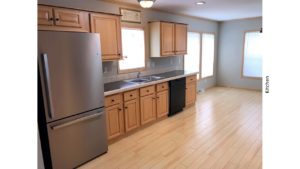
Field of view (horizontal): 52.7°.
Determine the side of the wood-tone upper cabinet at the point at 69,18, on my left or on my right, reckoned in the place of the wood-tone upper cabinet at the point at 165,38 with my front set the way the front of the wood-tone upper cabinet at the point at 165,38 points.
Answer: on my right

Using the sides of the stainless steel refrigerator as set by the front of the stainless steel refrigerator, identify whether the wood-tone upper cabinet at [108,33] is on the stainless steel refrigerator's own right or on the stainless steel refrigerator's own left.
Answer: on the stainless steel refrigerator's own left

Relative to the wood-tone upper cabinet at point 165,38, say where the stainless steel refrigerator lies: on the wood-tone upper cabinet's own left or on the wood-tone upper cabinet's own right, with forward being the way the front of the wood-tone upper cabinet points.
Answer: on the wood-tone upper cabinet's own right

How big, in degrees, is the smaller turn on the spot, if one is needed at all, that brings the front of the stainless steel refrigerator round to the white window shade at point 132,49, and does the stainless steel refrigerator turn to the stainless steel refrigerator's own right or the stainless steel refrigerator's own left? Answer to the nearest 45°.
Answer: approximately 90° to the stainless steel refrigerator's own left

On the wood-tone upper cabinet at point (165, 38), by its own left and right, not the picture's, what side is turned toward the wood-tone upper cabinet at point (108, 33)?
right

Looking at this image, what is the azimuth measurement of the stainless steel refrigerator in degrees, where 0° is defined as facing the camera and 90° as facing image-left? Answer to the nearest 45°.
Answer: approximately 315°

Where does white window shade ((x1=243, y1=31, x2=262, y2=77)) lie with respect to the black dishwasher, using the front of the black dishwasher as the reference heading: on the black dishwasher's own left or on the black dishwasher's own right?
on the black dishwasher's own left

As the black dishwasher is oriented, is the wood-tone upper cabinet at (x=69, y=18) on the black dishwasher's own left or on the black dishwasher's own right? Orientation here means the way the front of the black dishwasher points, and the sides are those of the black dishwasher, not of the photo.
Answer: on the black dishwasher's own right

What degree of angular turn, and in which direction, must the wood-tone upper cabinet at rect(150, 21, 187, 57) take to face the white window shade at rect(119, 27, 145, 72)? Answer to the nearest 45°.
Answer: approximately 90° to its right
